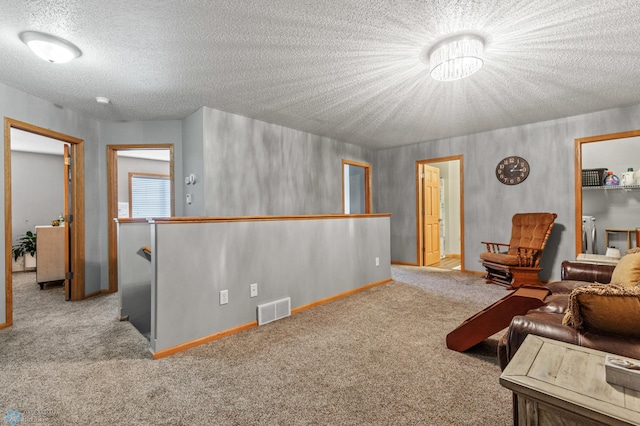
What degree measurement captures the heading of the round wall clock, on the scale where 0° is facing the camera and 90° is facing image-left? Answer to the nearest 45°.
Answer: approximately 0°

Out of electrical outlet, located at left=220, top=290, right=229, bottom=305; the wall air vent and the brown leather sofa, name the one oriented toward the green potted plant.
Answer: the brown leather sofa

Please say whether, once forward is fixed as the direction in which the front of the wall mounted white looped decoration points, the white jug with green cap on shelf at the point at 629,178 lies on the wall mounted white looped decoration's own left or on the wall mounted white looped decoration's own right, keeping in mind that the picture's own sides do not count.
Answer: on the wall mounted white looped decoration's own left

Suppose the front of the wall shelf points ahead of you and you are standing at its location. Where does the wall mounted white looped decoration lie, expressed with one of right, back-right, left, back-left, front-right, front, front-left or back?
front-right

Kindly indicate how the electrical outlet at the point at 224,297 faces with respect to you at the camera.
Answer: facing the viewer and to the right of the viewer

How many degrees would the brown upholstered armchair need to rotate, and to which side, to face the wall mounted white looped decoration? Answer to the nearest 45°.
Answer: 0° — it already faces it

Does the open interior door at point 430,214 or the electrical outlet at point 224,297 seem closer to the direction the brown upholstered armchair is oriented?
the electrical outlet

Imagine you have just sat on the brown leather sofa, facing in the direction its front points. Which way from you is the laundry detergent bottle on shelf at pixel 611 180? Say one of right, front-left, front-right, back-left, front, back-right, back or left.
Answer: right

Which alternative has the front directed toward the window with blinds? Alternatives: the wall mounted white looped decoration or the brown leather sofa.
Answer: the brown leather sofa

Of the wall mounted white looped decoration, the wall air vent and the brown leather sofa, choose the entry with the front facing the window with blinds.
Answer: the brown leather sofa

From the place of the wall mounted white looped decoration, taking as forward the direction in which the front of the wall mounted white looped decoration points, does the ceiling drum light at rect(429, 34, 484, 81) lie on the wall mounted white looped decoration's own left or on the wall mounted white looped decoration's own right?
on the wall mounted white looped decoration's own left

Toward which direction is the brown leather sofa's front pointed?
to the viewer's left

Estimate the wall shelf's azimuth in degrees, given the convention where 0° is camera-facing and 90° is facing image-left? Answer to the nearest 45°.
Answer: approximately 0°

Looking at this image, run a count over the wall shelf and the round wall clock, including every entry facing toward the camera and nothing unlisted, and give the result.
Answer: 2

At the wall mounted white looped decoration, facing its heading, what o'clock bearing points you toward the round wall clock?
The round wall clock is roughly at 8 o'clock from the wall mounted white looped decoration.

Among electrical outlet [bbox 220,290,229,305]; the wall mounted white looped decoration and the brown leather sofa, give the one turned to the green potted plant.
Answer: the brown leather sofa

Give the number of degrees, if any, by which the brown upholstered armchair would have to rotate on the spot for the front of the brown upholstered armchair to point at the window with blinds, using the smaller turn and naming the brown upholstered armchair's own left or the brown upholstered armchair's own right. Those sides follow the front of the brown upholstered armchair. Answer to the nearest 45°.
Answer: approximately 45° to the brown upholstered armchair's own right

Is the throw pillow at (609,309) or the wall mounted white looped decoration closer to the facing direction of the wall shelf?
the throw pillow
